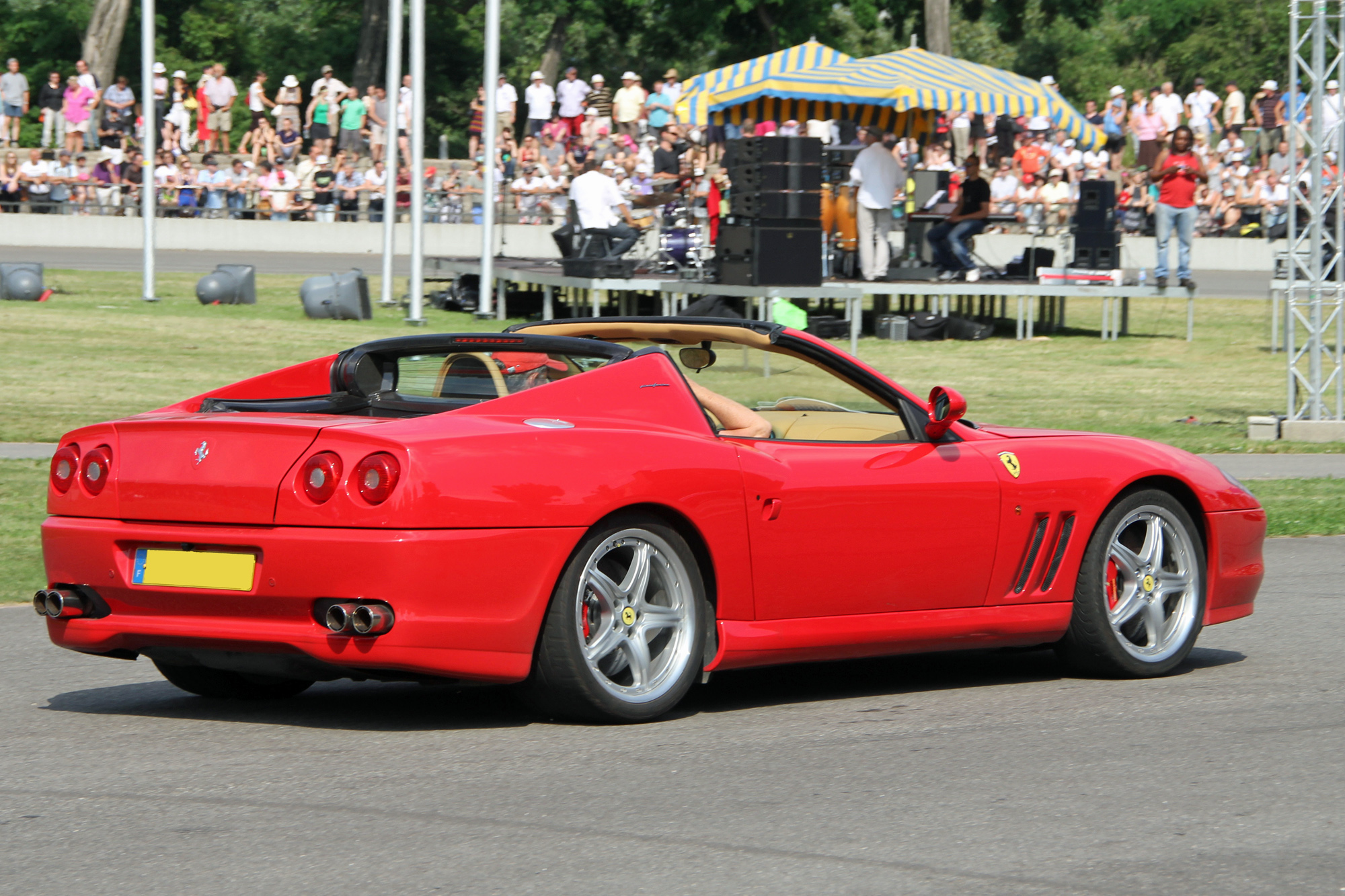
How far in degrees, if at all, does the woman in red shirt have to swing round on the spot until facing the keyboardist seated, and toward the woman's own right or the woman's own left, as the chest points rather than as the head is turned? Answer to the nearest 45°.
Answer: approximately 90° to the woman's own right

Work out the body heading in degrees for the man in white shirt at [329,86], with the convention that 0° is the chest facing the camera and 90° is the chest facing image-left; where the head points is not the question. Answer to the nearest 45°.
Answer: approximately 0°

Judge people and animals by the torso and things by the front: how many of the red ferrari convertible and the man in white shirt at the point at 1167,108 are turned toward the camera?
1

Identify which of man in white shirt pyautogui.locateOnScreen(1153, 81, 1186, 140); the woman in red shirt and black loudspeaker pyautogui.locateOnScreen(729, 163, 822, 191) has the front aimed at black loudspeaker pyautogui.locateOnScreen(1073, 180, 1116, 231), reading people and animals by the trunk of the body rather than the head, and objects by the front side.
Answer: the man in white shirt

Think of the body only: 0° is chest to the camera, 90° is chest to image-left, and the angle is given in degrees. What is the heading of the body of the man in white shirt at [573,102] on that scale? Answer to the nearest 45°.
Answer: approximately 0°

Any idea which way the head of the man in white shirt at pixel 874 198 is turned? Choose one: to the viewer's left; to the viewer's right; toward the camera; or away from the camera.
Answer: away from the camera
